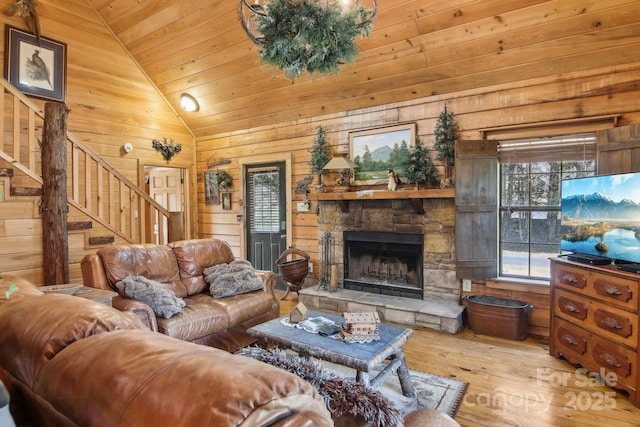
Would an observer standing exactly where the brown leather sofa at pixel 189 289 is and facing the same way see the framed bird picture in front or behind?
behind

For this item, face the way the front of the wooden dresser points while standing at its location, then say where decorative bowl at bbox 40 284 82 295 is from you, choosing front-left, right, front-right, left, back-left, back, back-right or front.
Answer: front

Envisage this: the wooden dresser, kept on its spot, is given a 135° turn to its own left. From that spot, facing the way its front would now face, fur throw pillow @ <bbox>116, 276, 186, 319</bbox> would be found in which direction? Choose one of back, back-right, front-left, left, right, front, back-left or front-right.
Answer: back-right

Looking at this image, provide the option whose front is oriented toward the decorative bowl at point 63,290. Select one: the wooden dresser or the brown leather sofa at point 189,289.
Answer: the wooden dresser

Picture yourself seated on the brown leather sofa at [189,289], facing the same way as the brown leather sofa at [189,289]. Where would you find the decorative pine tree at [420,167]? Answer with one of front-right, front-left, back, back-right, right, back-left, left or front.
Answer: front-left

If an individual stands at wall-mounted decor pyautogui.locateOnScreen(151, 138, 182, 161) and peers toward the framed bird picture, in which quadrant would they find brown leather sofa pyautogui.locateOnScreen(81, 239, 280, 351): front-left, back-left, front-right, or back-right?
front-left

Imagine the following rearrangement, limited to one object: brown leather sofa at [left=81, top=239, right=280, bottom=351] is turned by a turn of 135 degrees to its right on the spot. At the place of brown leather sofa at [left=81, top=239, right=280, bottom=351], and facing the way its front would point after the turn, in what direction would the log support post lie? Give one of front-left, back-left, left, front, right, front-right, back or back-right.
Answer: front-right

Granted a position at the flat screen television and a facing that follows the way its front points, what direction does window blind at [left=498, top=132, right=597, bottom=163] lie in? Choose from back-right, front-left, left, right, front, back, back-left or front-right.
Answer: right

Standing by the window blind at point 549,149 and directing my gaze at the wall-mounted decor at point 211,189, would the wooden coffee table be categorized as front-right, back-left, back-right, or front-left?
front-left

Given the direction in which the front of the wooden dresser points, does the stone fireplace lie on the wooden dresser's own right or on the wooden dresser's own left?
on the wooden dresser's own right

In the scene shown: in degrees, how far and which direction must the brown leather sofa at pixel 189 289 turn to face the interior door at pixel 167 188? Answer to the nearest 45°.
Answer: approximately 135° to its left

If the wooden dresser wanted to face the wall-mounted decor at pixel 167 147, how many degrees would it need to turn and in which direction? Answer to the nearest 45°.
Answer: approximately 45° to its right

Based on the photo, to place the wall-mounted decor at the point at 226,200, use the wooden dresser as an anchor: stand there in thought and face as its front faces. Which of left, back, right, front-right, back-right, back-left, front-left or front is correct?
front-right

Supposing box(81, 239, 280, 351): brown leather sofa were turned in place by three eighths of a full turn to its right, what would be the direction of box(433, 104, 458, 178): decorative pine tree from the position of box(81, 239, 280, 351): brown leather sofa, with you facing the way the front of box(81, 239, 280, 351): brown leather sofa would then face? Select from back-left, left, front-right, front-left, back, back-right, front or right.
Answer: back

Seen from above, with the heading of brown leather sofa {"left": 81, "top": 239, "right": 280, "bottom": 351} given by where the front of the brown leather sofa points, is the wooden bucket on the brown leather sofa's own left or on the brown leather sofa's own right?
on the brown leather sofa's own left

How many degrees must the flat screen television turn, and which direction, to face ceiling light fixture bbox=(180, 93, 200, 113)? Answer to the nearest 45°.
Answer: approximately 45° to its right

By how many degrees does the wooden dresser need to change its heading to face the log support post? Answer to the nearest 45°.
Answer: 0° — it already faces it

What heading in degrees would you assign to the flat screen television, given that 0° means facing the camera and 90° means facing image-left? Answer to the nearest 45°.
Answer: approximately 45°

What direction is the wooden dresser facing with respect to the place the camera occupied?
facing the viewer and to the left of the viewer

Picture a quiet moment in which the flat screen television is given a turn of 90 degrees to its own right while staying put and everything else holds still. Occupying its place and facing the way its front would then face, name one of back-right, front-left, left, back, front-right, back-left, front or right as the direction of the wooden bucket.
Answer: front-left

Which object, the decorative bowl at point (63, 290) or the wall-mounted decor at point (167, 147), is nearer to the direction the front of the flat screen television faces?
the decorative bowl

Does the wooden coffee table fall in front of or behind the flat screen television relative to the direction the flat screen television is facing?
in front

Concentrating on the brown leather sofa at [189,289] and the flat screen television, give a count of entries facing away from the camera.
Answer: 0

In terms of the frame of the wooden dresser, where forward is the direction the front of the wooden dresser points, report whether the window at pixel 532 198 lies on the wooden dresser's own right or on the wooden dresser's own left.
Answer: on the wooden dresser's own right
